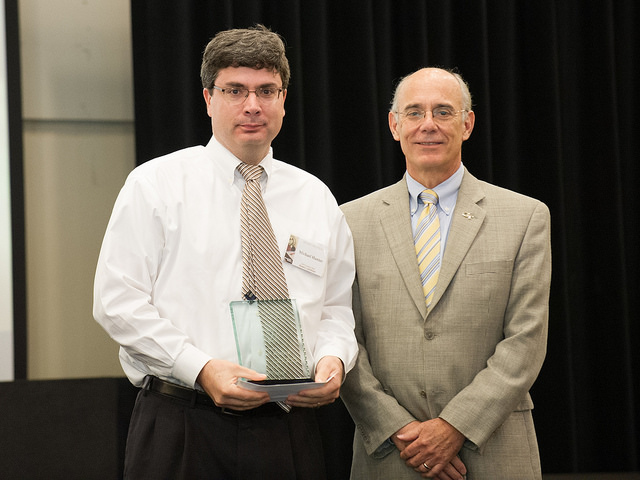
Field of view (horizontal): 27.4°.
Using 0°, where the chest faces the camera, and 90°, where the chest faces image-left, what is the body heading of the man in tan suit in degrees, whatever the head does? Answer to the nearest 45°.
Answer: approximately 0°
